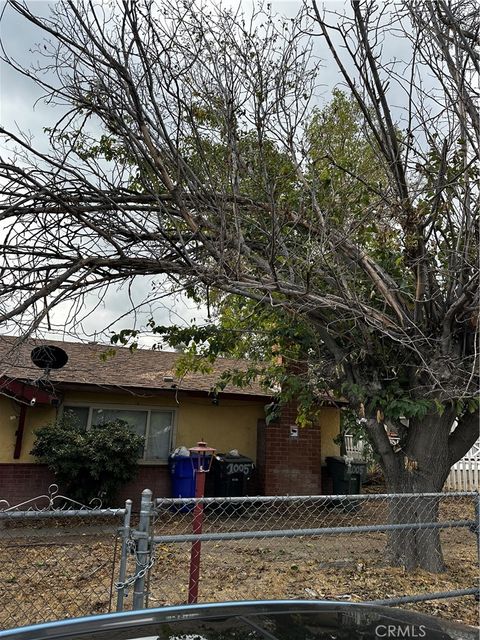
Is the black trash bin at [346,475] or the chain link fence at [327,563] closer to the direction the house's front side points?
the chain link fence

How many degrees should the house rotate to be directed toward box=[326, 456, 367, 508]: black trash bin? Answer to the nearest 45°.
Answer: approximately 90° to its left

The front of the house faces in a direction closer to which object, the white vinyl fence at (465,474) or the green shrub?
the green shrub

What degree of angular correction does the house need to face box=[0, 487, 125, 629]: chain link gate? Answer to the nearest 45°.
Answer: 0° — it already faces it

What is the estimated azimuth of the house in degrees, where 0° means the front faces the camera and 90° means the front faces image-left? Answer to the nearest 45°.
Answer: approximately 0°

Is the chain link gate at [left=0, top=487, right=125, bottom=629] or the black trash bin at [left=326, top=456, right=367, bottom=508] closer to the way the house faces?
the chain link gate

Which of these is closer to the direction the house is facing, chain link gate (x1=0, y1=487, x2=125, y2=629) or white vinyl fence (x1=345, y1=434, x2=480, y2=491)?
the chain link gate

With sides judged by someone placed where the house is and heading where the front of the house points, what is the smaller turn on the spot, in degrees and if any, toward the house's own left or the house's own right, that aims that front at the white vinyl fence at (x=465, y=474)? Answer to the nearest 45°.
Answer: approximately 90° to the house's own left

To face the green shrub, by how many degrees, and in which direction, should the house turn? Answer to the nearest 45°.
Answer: approximately 45° to its right
